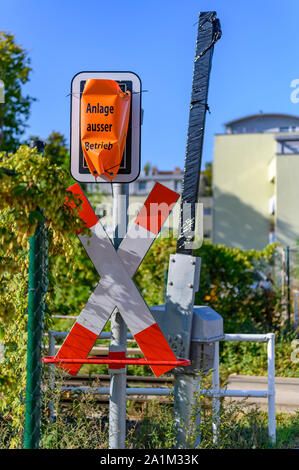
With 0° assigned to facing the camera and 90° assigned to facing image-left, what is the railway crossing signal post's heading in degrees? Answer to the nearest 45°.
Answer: approximately 0°

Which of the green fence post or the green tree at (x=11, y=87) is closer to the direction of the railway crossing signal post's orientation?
the green fence post

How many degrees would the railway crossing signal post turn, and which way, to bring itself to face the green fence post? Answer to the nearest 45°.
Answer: approximately 45° to its right

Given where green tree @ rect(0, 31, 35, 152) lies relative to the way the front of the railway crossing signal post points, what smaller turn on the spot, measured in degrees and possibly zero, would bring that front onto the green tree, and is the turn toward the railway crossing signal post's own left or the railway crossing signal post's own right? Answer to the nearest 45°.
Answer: approximately 180°
